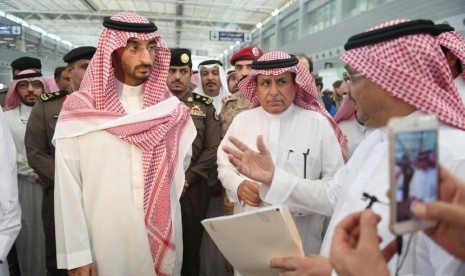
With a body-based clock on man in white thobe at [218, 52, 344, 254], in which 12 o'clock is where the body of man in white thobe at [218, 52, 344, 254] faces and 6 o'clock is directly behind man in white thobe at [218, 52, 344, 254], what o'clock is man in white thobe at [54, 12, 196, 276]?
man in white thobe at [54, 12, 196, 276] is roughly at 2 o'clock from man in white thobe at [218, 52, 344, 254].

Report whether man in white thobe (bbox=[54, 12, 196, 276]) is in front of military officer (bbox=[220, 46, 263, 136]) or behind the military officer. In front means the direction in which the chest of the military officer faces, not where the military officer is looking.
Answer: in front

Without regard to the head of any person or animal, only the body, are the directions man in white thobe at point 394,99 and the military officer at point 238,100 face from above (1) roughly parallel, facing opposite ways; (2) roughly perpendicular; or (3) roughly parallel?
roughly perpendicular

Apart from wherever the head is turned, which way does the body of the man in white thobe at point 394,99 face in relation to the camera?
to the viewer's left

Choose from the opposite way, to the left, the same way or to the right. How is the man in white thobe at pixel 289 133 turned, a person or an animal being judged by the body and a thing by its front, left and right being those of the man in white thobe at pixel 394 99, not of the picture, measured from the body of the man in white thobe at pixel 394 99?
to the left

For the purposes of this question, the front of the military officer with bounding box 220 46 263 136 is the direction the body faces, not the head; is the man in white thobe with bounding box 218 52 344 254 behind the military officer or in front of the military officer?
in front

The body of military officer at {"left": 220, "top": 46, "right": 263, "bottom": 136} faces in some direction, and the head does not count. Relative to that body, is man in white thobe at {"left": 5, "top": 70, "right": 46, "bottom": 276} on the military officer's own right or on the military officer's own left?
on the military officer's own right

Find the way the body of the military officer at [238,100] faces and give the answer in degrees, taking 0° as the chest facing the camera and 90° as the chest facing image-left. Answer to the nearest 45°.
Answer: approximately 0°

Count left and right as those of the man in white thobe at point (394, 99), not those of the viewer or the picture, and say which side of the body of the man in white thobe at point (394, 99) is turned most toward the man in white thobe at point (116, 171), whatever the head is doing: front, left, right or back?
front

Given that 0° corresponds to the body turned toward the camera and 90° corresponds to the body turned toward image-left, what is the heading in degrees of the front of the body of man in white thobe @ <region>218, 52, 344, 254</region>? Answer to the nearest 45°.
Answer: approximately 0°

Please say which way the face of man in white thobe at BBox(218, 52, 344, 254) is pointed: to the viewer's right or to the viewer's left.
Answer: to the viewer's right
